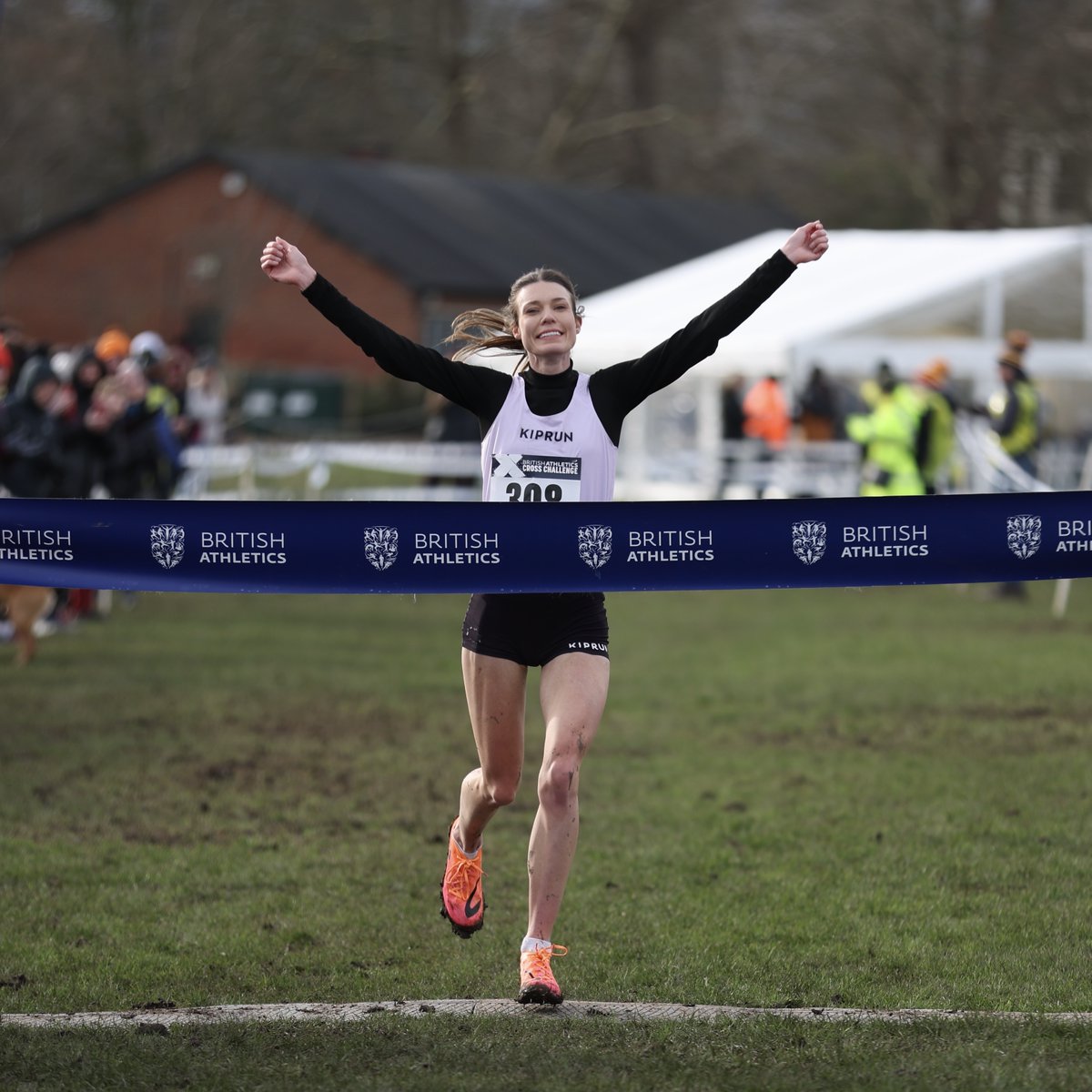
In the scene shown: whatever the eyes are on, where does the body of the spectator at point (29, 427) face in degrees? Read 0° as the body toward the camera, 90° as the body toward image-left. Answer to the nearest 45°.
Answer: approximately 315°

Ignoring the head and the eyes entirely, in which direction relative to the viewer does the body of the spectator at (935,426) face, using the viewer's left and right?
facing to the left of the viewer

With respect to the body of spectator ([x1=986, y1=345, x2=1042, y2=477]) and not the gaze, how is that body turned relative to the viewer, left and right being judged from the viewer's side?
facing to the left of the viewer

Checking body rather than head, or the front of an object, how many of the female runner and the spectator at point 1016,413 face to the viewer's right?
0
